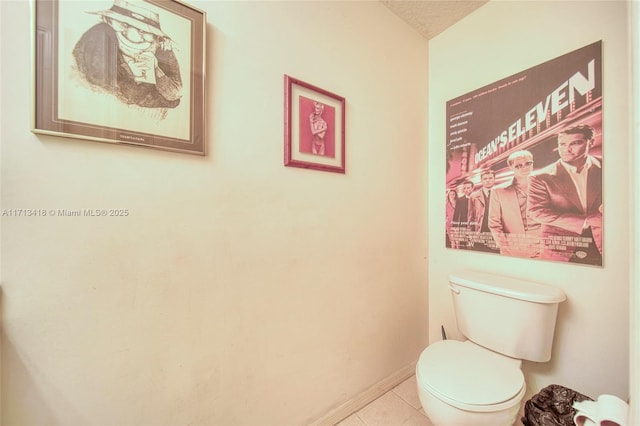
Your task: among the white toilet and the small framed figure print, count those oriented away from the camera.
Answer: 0

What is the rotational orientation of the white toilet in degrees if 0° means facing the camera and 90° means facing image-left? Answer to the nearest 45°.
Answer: approximately 45°

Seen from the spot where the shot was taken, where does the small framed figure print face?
facing the viewer and to the right of the viewer

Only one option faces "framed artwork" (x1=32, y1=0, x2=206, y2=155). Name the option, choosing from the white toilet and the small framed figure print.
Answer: the white toilet

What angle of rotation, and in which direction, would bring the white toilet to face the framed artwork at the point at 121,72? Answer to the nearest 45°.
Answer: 0° — it already faces it

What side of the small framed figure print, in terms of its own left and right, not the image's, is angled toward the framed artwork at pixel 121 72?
right
